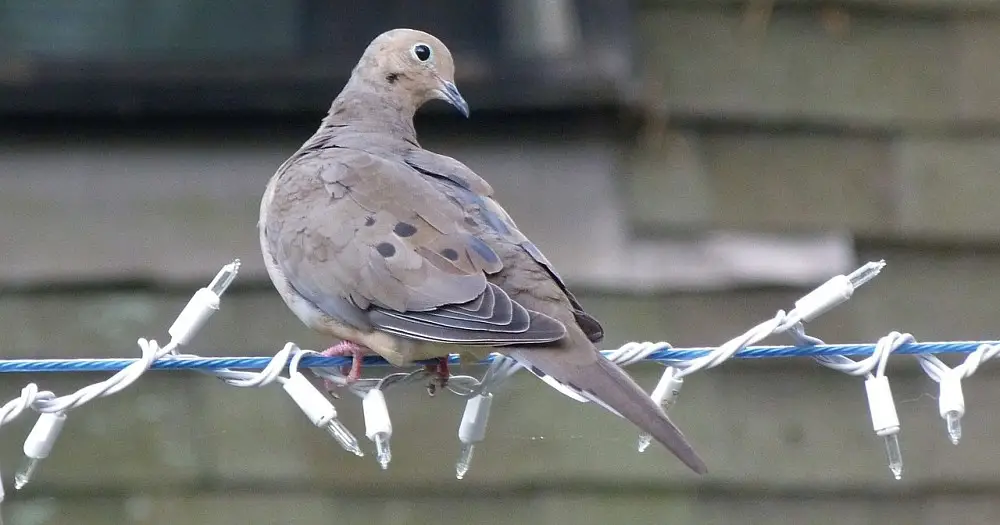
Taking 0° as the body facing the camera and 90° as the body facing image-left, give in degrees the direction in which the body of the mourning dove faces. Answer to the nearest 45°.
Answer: approximately 135°
